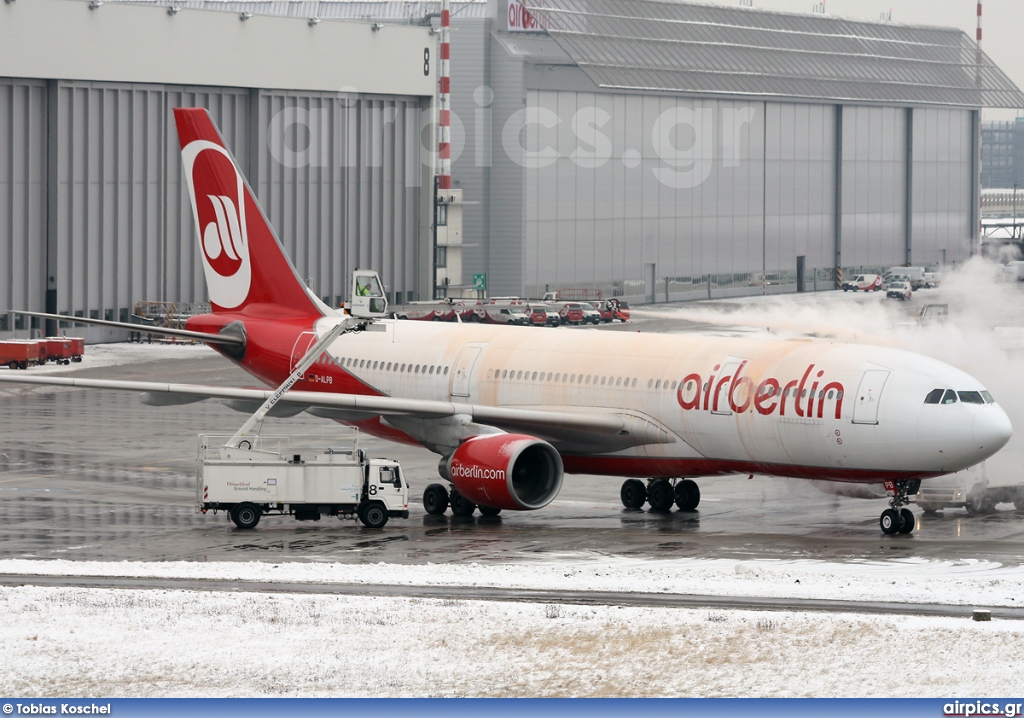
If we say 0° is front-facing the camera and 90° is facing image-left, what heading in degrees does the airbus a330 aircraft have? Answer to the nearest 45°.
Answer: approximately 315°

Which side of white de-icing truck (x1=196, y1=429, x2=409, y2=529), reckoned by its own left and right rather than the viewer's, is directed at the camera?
right
